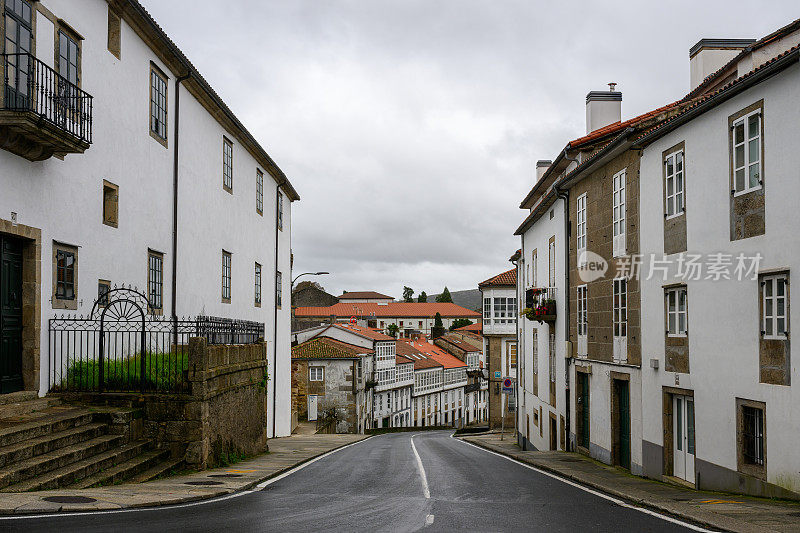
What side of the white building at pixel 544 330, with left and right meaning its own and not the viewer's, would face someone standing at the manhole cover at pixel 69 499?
left

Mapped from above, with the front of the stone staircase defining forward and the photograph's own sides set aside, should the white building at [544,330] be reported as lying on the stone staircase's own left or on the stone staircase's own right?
on the stone staircase's own left

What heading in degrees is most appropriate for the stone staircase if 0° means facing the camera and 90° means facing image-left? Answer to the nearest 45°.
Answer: approximately 315°

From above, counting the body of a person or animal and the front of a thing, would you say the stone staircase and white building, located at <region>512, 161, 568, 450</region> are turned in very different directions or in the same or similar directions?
very different directions

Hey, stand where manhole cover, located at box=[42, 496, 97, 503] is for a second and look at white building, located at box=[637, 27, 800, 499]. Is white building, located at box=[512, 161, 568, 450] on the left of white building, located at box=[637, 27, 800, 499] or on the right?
left

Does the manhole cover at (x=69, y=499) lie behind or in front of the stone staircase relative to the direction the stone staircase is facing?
in front

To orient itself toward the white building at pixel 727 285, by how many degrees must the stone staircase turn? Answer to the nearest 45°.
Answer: approximately 45° to its left

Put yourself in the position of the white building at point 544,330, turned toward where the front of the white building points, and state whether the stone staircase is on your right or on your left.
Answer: on your left

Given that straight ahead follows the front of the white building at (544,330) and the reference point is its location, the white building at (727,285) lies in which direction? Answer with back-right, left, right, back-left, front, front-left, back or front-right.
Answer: left

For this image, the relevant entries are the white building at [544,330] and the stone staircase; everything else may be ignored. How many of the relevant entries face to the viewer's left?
1

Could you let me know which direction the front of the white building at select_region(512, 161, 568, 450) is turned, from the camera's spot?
facing to the left of the viewer
